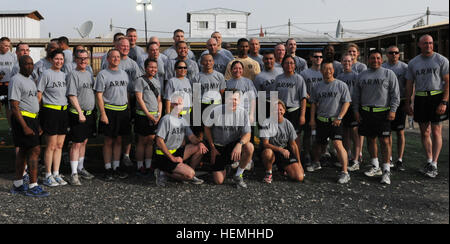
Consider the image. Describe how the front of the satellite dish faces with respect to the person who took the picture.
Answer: facing the viewer and to the left of the viewer

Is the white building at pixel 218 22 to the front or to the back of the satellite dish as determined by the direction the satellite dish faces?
to the back

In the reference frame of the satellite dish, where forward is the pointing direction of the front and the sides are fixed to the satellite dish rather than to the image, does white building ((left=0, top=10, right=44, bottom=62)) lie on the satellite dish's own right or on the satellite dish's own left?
on the satellite dish's own right
